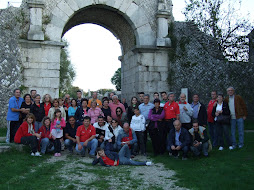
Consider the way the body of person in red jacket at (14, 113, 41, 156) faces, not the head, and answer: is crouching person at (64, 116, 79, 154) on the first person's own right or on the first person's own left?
on the first person's own left

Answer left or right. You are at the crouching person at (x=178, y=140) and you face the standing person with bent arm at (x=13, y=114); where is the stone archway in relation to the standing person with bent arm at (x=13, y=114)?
right

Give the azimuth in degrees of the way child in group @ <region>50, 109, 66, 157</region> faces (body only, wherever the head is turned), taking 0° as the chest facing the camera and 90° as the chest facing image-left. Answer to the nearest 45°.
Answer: approximately 0°

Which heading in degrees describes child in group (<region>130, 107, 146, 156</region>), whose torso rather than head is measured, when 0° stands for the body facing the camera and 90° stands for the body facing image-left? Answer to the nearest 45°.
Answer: approximately 0°

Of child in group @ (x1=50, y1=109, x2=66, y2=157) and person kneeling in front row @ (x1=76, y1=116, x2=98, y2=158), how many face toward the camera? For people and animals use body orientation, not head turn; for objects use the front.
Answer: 2

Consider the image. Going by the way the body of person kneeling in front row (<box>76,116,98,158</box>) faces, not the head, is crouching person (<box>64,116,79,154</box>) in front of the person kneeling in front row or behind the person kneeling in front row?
behind

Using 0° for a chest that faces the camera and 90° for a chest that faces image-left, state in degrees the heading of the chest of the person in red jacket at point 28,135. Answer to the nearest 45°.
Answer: approximately 315°
